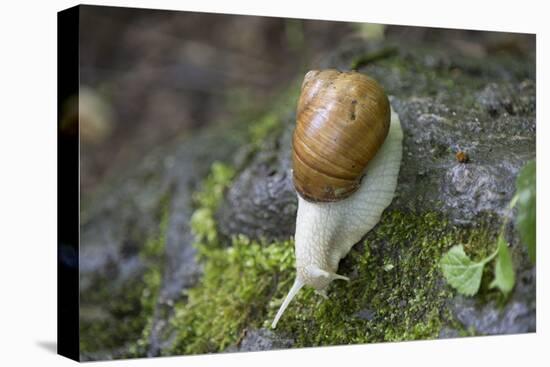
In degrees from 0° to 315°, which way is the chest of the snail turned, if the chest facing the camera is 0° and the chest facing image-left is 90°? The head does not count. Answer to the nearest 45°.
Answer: approximately 0°
